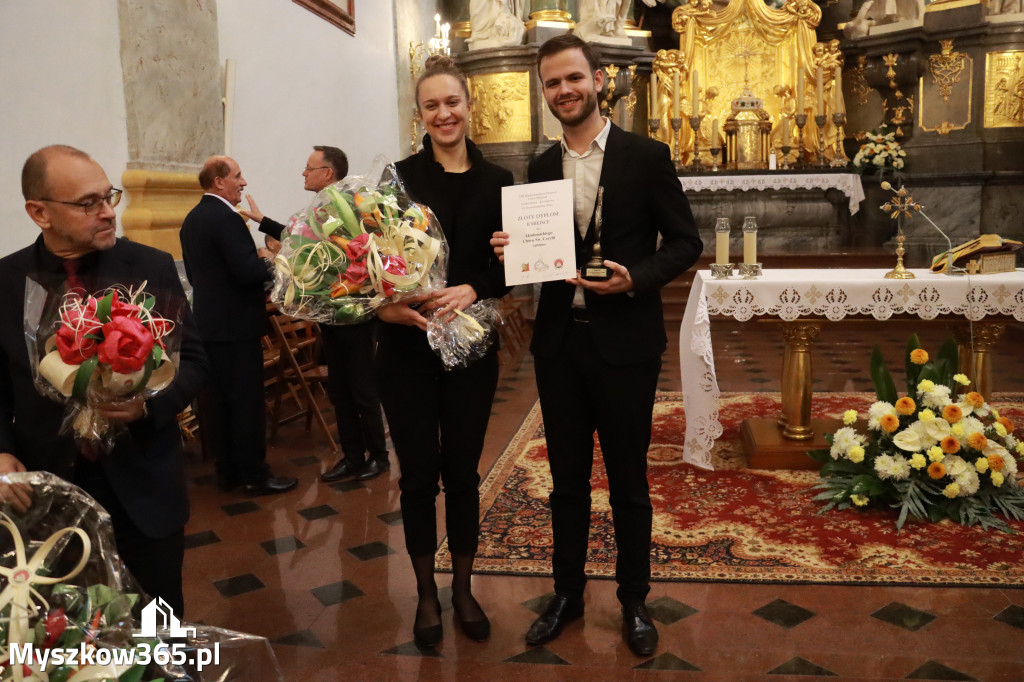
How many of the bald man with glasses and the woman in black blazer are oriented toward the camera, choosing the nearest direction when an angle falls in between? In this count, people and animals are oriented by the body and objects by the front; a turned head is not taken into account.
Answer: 2

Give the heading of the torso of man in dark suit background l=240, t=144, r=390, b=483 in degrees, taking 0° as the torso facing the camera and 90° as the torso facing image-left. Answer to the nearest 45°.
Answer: approximately 90°

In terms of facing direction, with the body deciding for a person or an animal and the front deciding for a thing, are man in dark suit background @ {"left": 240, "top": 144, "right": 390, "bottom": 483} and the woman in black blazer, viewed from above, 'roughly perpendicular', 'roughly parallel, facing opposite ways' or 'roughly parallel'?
roughly perpendicular

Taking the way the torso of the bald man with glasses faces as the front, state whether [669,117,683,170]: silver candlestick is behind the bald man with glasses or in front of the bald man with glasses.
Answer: behind

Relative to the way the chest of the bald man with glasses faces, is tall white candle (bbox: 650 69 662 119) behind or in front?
behind

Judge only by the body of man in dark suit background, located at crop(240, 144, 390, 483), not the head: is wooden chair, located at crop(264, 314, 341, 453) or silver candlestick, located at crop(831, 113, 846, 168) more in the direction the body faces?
the wooden chair

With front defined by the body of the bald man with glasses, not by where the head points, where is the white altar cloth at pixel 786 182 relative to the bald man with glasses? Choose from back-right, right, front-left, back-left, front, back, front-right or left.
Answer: back-left

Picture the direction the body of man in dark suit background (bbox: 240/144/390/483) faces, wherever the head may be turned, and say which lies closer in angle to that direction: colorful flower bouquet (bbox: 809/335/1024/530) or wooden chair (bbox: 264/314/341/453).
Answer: the wooden chair

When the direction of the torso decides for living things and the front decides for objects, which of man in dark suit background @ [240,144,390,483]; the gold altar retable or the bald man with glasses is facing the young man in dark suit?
the gold altar retable

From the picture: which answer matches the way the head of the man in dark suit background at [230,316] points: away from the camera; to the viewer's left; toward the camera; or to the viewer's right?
to the viewer's right
